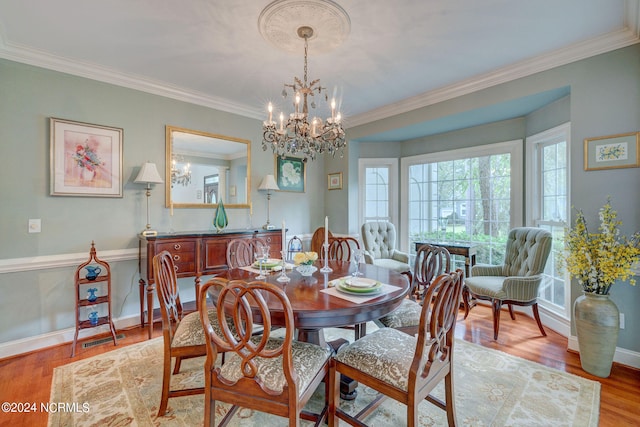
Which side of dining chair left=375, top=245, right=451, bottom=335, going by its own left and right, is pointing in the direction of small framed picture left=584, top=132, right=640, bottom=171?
back

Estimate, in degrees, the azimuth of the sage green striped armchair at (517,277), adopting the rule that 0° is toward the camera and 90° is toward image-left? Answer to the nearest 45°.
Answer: approximately 45°

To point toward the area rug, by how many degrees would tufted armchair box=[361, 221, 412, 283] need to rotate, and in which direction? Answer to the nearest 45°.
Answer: approximately 45° to its right

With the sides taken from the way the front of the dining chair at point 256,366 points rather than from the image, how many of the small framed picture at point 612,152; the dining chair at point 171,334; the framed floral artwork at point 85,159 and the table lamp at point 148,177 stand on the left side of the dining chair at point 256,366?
3

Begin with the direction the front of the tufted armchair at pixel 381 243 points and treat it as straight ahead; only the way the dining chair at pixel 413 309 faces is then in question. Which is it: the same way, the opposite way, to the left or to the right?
to the right

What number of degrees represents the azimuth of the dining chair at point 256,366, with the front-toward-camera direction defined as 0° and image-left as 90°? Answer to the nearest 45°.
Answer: approximately 225°
